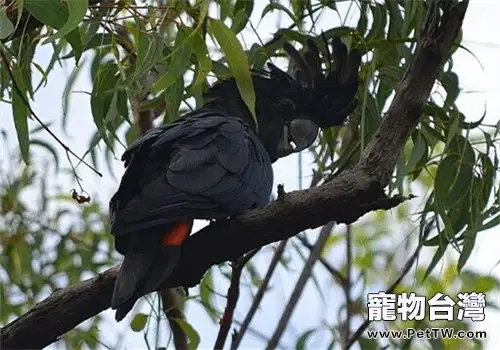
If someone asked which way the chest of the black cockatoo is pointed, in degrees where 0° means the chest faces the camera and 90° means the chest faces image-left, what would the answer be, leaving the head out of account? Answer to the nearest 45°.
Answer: approximately 270°

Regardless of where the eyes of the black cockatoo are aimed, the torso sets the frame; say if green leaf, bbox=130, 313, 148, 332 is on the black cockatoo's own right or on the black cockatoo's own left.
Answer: on the black cockatoo's own left

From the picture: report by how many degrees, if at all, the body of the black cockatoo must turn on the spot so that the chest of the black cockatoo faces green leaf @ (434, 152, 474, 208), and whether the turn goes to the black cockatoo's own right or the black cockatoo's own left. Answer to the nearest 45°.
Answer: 0° — it already faces it
